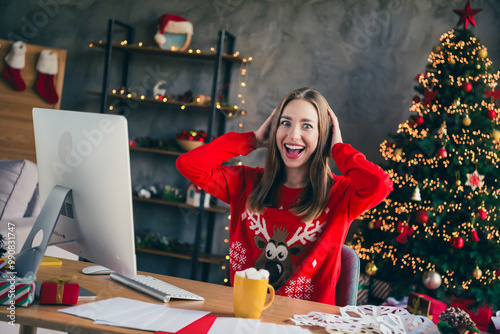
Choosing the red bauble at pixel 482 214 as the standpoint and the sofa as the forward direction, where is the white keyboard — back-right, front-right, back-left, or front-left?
front-left

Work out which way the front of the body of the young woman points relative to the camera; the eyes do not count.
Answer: toward the camera

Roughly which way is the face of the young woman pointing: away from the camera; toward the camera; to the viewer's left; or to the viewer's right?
toward the camera

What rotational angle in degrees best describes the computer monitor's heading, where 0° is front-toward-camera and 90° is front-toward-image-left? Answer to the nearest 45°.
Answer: approximately 225°

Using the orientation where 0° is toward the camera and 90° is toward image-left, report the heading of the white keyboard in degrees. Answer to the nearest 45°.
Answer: approximately 225°

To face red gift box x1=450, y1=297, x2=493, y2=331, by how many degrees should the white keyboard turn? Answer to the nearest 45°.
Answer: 0° — it already faces it

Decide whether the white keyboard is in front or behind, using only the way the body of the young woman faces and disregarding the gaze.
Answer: in front

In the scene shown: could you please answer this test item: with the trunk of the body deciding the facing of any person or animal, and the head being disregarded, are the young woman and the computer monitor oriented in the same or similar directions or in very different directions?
very different directions

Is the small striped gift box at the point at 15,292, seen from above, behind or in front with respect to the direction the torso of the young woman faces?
in front

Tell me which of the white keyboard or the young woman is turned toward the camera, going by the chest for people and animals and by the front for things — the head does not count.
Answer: the young woman

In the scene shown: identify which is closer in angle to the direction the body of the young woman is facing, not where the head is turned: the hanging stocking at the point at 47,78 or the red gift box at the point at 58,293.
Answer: the red gift box

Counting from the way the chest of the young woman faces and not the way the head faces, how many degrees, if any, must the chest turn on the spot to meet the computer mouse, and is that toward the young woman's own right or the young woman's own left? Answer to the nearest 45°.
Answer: approximately 45° to the young woman's own right

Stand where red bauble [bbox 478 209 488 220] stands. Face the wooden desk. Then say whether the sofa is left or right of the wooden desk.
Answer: right

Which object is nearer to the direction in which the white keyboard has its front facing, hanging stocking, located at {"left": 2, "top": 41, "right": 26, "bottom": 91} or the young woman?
the young woman

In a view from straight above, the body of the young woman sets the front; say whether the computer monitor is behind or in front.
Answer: in front

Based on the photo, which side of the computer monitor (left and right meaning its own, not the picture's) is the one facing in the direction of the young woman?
front

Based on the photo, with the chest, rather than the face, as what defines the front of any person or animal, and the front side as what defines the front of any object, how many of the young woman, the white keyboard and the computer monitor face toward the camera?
1

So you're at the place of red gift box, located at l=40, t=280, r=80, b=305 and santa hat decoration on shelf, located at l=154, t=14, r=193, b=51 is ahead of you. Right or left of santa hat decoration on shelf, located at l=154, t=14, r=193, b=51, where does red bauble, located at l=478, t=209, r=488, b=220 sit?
right

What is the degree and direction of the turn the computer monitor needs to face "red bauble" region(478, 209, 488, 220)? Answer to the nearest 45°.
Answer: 0° — it already faces it

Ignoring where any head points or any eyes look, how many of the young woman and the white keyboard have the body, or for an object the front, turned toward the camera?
1
